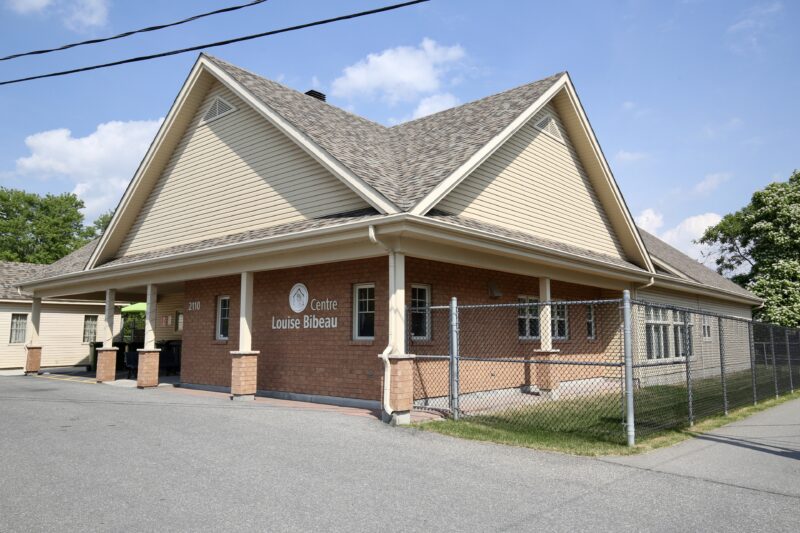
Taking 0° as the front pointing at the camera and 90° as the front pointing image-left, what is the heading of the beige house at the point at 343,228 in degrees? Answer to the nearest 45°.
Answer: approximately 45°

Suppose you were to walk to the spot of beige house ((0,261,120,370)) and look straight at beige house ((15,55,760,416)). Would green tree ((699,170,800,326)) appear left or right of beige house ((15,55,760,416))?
left

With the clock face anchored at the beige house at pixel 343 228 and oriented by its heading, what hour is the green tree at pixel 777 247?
The green tree is roughly at 6 o'clock from the beige house.

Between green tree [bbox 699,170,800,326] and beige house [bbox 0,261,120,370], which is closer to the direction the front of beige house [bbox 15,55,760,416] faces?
the beige house
